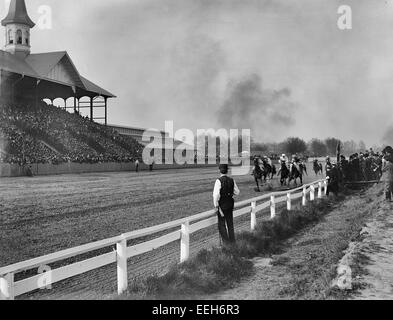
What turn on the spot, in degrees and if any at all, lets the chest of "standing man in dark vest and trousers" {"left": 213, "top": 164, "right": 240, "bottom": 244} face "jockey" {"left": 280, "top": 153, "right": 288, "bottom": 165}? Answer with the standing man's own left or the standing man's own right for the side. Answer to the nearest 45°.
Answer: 0° — they already face them

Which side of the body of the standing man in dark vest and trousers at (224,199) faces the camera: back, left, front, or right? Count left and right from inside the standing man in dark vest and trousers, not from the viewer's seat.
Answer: back

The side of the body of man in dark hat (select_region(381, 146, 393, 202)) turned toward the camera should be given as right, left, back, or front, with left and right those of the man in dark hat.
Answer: left

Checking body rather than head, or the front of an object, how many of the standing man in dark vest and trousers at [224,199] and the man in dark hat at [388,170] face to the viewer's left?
1

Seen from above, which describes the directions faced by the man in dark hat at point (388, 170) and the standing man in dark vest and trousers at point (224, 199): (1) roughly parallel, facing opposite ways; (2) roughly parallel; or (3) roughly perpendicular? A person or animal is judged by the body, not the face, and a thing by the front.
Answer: roughly perpendicular

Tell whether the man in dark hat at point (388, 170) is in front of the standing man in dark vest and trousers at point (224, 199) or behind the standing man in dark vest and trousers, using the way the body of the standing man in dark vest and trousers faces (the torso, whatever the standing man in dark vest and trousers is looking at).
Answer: in front
